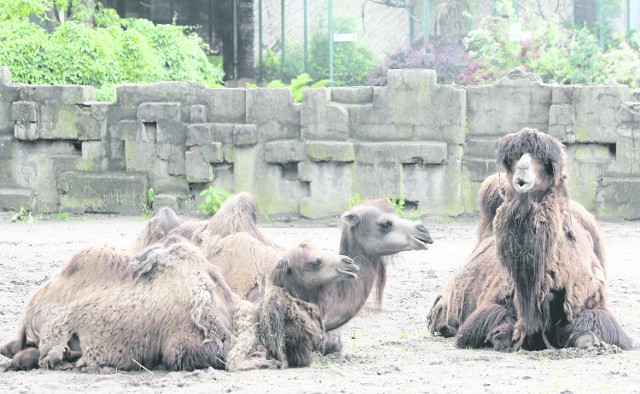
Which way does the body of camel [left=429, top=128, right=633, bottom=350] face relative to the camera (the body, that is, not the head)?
toward the camera

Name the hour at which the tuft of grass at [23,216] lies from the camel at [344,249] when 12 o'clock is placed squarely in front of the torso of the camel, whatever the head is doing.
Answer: The tuft of grass is roughly at 8 o'clock from the camel.

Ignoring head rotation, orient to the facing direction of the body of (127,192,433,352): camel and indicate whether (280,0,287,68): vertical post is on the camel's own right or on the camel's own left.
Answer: on the camel's own left

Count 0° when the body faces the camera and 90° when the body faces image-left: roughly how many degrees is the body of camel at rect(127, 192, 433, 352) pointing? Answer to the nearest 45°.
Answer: approximately 270°

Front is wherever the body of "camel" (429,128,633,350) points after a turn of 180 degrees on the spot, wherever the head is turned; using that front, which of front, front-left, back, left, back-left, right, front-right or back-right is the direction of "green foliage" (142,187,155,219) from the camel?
front-left

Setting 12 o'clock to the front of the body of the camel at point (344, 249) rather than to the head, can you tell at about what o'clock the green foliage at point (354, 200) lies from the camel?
The green foliage is roughly at 9 o'clock from the camel.

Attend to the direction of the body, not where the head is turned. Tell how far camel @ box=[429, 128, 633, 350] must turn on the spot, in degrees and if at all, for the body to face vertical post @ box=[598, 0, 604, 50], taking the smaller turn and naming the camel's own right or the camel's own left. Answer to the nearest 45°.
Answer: approximately 180°

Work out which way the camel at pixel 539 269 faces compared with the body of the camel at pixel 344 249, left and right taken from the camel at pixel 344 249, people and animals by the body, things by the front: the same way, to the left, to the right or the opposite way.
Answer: to the right

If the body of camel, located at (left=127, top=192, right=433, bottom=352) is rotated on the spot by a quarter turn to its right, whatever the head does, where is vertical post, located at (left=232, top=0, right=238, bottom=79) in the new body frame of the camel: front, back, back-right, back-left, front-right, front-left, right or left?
back

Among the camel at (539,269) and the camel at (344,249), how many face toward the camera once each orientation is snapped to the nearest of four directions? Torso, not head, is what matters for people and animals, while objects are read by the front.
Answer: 1

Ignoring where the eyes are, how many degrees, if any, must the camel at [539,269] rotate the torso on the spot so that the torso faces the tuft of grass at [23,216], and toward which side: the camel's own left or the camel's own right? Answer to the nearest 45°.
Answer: approximately 135° to the camel's own right
